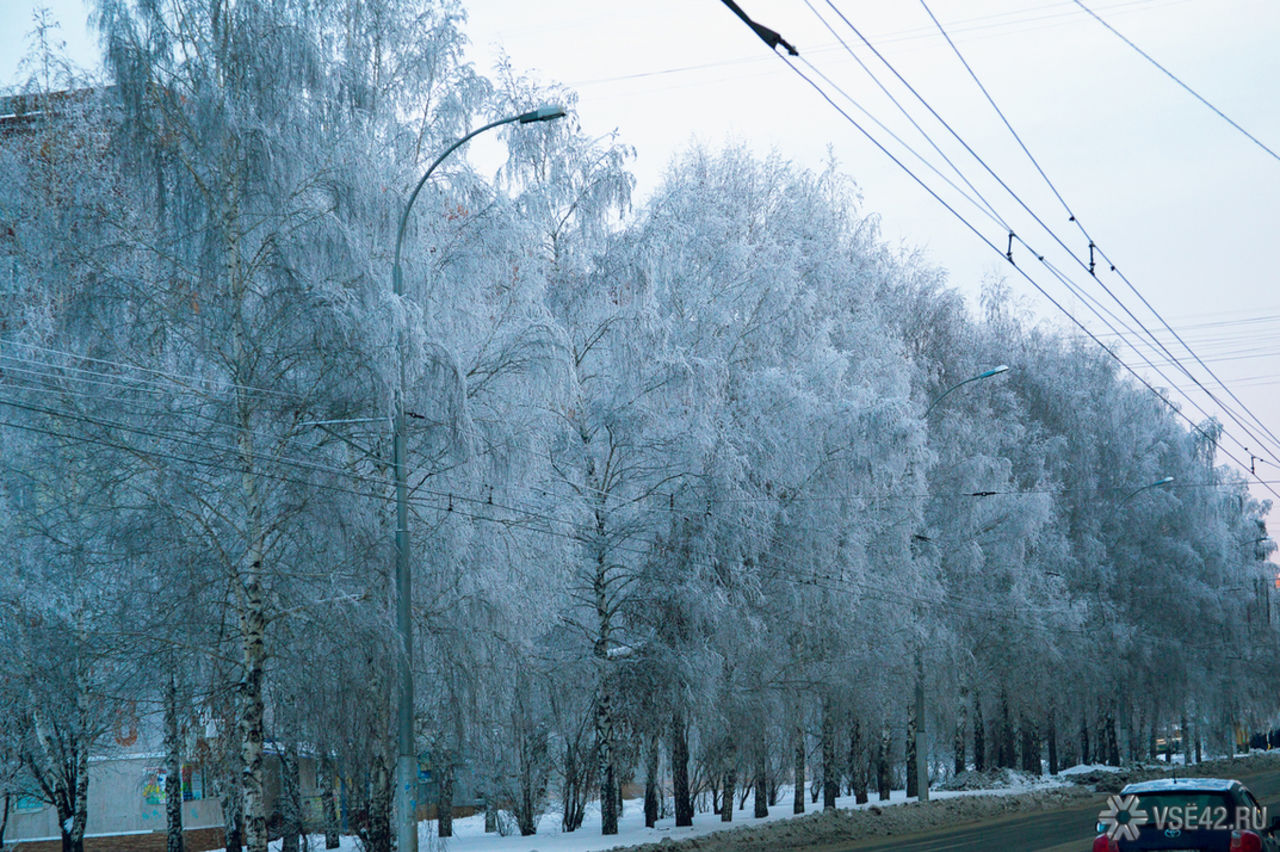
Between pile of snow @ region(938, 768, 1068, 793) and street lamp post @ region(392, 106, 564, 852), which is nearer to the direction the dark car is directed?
the pile of snow

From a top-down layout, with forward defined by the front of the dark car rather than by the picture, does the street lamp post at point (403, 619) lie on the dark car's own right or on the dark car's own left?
on the dark car's own left

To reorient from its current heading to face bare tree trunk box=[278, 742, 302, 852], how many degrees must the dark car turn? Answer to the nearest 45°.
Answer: approximately 45° to its left

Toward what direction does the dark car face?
away from the camera

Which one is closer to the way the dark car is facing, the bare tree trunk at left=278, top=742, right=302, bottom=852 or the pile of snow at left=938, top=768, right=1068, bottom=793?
the pile of snow

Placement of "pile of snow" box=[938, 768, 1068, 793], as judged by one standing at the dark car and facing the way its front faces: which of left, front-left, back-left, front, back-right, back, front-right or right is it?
front

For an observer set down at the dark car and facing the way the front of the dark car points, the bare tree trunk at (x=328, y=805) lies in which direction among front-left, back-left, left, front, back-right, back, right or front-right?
front-left

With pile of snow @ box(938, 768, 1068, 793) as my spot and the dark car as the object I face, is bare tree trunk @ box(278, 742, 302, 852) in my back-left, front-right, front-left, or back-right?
front-right
